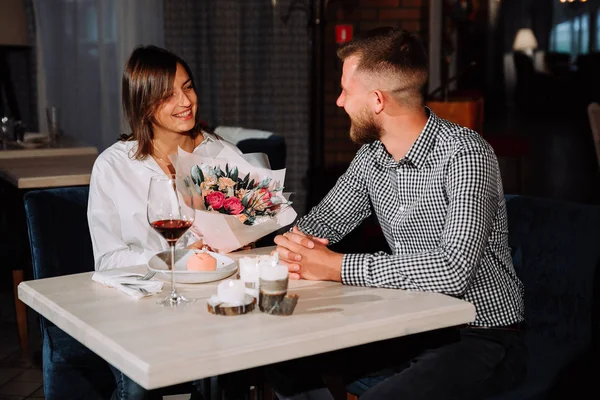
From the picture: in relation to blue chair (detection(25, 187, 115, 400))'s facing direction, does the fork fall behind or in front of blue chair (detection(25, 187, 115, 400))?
in front

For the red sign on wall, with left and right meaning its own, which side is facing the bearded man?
front

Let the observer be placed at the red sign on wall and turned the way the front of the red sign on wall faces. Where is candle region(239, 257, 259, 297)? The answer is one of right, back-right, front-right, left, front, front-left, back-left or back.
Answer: front

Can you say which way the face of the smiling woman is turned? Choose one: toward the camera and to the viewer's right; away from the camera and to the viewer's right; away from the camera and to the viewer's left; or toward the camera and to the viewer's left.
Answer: toward the camera and to the viewer's right

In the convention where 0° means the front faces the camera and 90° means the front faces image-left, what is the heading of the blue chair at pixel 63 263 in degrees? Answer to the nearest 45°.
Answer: approximately 315°

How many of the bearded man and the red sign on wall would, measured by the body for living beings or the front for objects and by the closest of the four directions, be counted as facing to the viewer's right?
0

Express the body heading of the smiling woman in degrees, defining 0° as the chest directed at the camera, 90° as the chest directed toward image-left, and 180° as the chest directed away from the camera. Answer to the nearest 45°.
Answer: approximately 315°

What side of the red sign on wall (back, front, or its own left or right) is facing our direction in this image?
front

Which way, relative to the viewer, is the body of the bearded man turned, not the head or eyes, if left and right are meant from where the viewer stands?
facing the viewer and to the left of the viewer

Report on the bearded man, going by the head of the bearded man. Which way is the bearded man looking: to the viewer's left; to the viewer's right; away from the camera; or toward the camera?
to the viewer's left

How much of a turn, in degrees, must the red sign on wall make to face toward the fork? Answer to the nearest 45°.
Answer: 0° — it already faces it

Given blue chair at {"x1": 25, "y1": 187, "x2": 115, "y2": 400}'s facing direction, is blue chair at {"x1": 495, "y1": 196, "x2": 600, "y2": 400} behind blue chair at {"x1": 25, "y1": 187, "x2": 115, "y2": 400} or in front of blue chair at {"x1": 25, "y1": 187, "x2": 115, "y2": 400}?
in front

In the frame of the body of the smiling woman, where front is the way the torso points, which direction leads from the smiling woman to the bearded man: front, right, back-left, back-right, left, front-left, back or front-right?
front

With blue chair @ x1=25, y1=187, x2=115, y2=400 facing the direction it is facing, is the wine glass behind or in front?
in front

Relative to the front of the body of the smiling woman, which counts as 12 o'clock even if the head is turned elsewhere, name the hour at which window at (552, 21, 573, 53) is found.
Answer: The window is roughly at 9 o'clock from the smiling woman.
